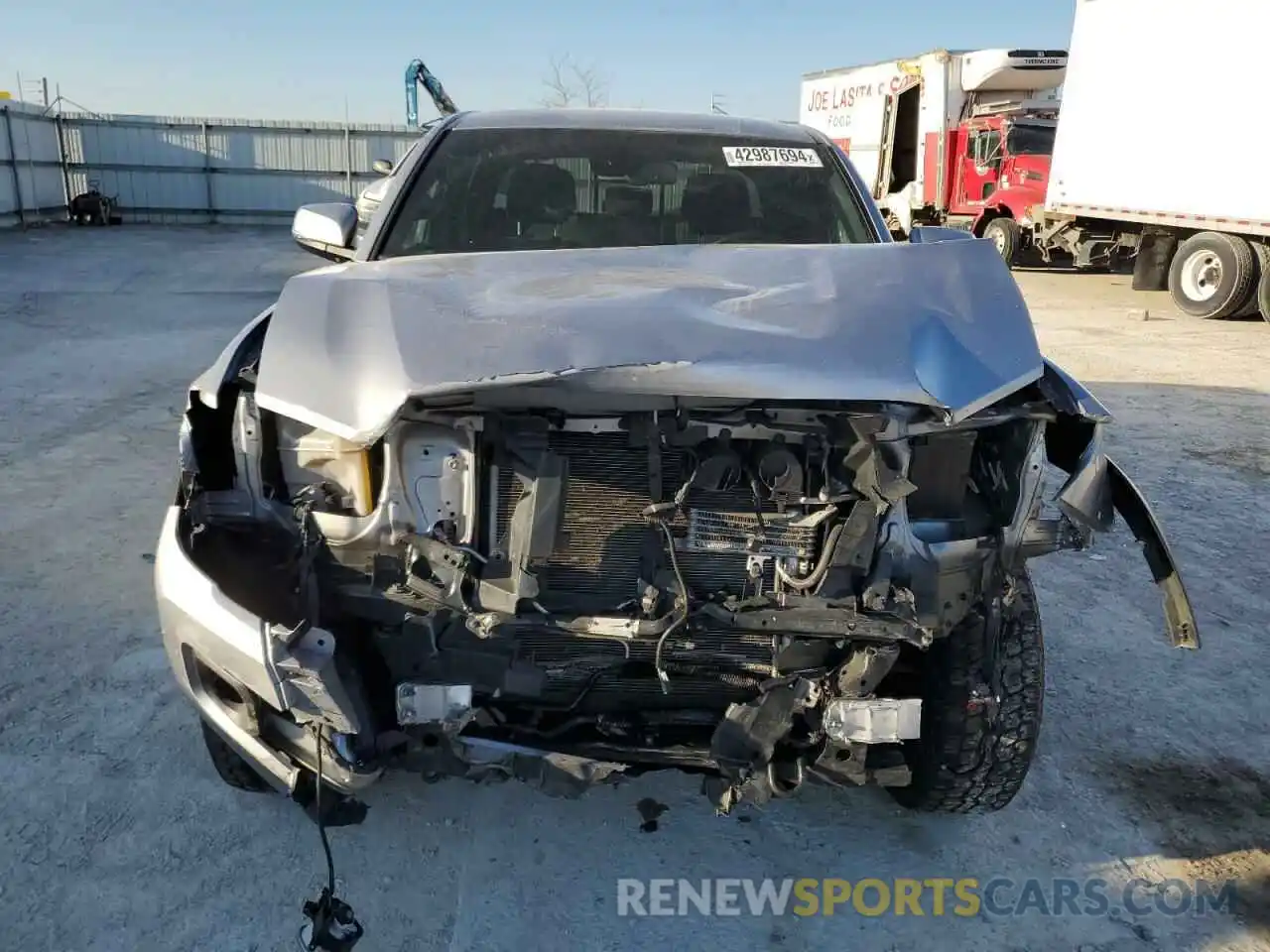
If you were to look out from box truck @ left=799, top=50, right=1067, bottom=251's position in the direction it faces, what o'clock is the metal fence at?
The metal fence is roughly at 5 o'clock from the box truck.

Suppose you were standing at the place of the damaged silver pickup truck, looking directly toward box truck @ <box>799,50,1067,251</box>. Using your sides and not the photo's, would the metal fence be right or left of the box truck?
left

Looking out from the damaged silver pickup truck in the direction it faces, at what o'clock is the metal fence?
The metal fence is roughly at 5 o'clock from the damaged silver pickup truck.

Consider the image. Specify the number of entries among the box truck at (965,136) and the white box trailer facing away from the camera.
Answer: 0

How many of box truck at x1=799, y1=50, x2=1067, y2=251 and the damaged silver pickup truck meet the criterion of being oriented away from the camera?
0

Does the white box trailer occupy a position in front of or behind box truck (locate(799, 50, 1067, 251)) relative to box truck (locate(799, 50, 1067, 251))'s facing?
in front

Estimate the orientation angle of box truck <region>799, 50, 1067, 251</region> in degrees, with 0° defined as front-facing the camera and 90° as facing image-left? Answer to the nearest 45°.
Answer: approximately 315°
